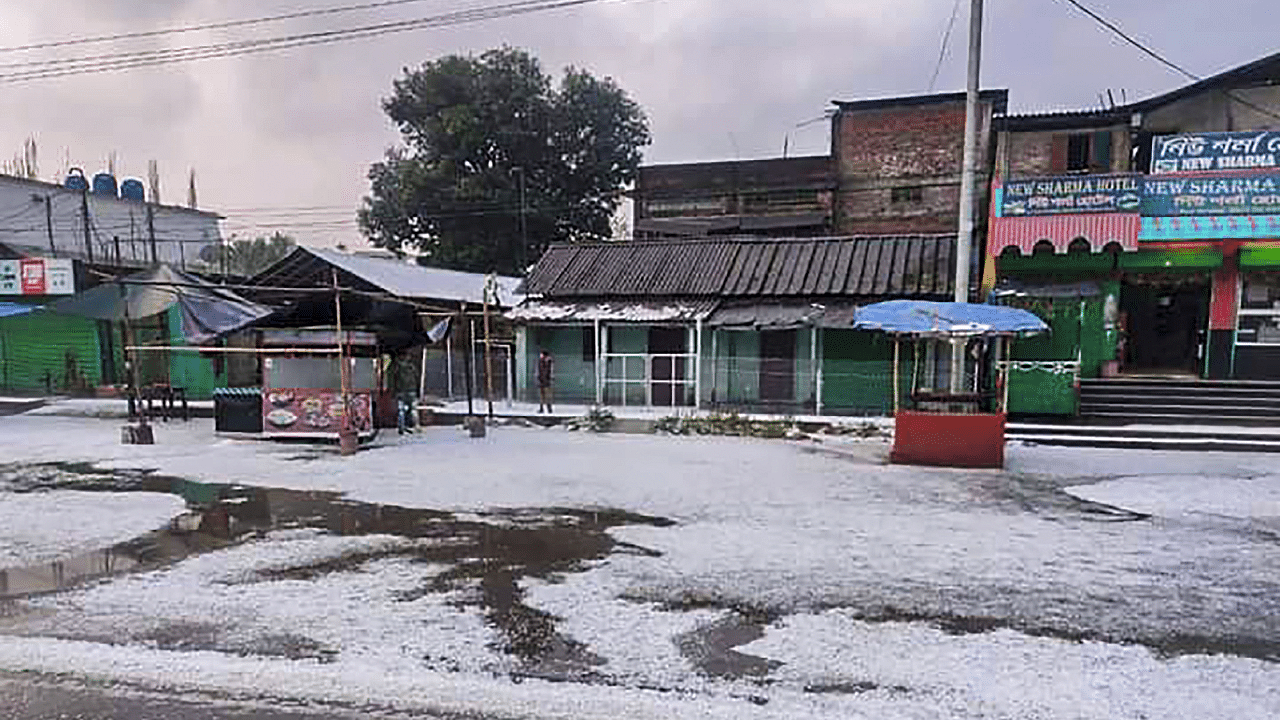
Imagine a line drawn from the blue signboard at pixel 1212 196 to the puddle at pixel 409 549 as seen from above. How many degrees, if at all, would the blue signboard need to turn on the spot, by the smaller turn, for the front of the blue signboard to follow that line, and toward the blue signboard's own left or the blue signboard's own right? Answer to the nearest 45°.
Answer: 0° — it already faces it

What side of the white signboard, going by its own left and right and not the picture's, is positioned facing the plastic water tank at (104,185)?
back

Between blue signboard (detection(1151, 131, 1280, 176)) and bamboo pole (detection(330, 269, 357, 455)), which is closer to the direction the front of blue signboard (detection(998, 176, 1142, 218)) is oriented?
the bamboo pole

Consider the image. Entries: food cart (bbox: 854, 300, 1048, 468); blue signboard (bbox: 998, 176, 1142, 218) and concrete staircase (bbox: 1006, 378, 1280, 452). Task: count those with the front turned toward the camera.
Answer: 3

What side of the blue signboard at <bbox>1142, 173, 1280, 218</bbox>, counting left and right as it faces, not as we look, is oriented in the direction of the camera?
front

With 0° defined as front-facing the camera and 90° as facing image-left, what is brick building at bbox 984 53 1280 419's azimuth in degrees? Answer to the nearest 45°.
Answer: approximately 0°

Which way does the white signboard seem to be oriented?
toward the camera

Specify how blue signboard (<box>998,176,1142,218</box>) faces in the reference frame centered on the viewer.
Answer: facing the viewer
